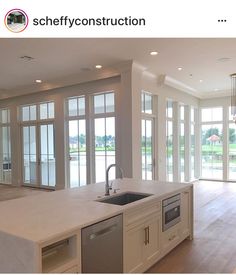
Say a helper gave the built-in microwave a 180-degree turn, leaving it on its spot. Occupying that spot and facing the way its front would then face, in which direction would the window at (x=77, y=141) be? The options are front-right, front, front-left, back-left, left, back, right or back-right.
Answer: front

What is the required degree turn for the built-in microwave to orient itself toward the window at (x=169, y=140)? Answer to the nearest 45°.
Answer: approximately 135° to its left

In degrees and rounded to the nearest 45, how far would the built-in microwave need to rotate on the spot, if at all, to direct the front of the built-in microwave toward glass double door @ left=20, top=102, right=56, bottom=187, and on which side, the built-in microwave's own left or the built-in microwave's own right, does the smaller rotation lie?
approximately 180°

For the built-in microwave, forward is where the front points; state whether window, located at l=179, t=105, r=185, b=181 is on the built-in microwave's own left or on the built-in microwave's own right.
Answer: on the built-in microwave's own left

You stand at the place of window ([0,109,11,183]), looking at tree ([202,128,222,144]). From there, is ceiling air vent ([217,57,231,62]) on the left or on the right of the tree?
right

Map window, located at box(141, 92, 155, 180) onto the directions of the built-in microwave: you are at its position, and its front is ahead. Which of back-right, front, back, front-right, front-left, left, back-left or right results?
back-left

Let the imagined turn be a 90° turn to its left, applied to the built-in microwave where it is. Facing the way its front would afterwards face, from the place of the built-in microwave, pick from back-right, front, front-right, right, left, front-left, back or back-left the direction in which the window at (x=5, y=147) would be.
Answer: left

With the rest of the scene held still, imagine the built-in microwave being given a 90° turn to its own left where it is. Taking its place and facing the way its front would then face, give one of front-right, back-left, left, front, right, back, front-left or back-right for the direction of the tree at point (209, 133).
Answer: front-left

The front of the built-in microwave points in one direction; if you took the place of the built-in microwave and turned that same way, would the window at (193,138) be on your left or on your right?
on your left

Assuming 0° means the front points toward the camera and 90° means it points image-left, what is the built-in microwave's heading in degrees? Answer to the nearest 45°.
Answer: approximately 315°
